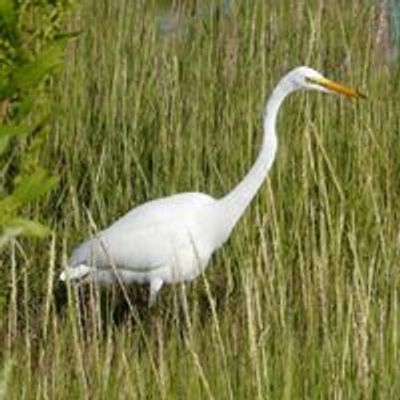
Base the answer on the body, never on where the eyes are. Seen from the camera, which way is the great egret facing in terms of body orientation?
to the viewer's right
